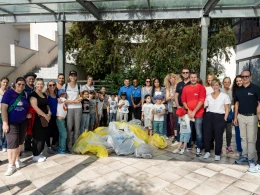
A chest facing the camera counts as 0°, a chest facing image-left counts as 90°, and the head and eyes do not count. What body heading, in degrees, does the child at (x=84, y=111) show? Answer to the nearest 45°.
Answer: approximately 0°

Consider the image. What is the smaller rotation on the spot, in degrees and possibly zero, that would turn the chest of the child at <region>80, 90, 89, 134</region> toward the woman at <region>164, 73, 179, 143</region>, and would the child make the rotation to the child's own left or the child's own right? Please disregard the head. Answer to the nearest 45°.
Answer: approximately 90° to the child's own left

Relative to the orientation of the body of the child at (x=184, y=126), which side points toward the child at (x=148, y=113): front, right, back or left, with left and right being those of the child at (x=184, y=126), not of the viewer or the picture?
right

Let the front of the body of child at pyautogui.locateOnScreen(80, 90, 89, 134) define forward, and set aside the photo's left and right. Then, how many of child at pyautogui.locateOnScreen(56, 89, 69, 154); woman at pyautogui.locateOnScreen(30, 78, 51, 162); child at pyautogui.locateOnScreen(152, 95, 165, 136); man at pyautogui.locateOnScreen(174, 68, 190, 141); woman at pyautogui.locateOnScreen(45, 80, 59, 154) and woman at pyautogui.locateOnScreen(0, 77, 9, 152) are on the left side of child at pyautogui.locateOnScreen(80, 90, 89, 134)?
2

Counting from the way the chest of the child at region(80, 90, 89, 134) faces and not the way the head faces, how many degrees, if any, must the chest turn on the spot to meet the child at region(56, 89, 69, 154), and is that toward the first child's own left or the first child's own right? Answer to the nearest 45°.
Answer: approximately 45° to the first child's own right

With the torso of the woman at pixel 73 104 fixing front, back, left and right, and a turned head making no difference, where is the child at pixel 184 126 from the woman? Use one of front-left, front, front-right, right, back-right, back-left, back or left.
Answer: left

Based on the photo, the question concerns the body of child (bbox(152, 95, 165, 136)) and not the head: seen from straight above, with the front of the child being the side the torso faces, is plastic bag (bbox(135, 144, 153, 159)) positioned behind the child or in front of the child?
in front

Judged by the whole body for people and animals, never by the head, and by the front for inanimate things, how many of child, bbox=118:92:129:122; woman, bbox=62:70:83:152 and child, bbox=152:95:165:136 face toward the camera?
3

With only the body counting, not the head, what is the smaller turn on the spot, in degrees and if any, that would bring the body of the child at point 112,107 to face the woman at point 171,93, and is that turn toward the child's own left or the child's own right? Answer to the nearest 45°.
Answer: approximately 45° to the child's own left
